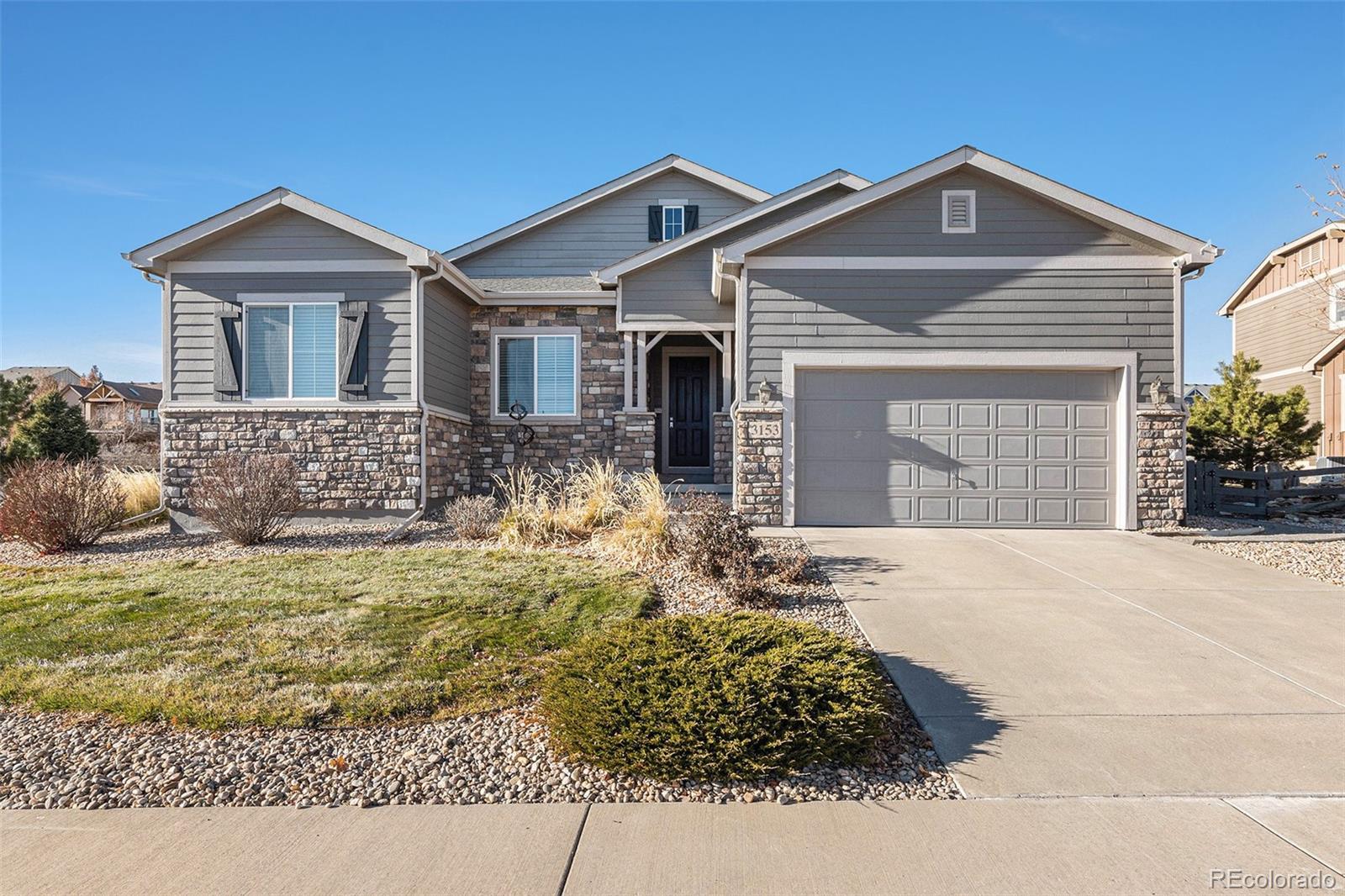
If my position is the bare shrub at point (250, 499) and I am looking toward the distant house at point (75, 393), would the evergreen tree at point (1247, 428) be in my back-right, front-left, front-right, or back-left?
back-right

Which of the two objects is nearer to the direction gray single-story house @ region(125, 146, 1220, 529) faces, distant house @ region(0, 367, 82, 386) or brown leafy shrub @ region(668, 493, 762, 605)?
the brown leafy shrub

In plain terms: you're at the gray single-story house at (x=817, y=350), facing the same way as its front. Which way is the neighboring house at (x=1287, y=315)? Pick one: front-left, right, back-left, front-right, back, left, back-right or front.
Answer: back-left

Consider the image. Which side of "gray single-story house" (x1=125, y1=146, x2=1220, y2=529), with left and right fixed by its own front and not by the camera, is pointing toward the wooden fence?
left

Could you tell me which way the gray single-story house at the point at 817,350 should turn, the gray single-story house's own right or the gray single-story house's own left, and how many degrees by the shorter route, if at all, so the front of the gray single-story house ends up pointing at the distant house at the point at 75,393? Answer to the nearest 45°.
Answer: approximately 135° to the gray single-story house's own right

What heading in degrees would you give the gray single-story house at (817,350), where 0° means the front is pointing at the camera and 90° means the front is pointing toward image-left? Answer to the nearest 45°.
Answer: approximately 0°

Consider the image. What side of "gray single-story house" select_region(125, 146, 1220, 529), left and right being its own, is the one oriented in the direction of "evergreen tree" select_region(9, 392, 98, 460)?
right

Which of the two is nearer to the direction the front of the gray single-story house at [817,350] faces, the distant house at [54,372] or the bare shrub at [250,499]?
the bare shrub

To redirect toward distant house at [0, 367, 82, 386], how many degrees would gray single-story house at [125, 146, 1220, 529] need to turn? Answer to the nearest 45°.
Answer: approximately 135° to its right

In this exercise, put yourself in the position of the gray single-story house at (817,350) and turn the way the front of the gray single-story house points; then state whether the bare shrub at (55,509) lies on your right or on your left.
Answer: on your right

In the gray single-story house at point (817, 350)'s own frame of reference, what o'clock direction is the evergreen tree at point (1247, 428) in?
The evergreen tree is roughly at 8 o'clock from the gray single-story house.

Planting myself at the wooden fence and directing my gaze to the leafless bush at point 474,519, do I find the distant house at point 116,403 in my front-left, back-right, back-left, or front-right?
front-right
